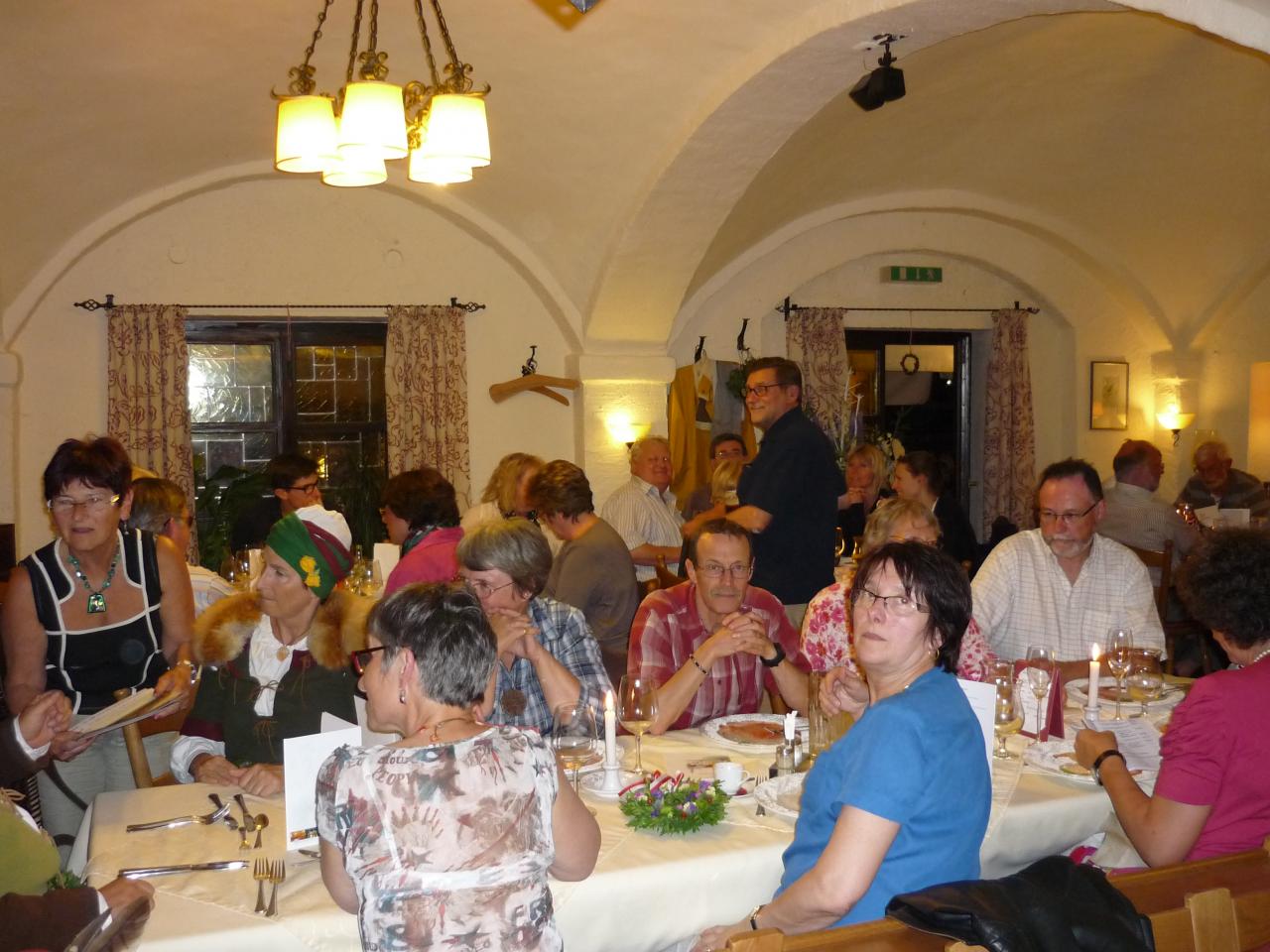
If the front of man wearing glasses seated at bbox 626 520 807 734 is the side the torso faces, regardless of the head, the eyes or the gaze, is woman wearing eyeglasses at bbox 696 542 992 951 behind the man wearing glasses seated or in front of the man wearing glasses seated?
in front

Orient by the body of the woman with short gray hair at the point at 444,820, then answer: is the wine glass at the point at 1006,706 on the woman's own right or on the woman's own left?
on the woman's own right

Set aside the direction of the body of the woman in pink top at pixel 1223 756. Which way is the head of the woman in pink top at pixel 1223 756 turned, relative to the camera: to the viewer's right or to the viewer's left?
to the viewer's left

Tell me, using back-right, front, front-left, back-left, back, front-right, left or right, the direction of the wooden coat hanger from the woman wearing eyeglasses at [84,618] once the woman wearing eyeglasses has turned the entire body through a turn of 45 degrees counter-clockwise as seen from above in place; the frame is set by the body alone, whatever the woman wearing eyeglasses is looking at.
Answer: left

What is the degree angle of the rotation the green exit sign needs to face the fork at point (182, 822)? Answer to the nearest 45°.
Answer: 0° — it already faces it

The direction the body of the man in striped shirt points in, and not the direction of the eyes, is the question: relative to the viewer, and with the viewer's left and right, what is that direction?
facing the viewer and to the right of the viewer

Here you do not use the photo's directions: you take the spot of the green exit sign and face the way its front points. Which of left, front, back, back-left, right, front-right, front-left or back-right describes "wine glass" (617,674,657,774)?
front

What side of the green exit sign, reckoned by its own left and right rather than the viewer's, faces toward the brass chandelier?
front

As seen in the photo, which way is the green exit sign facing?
toward the camera

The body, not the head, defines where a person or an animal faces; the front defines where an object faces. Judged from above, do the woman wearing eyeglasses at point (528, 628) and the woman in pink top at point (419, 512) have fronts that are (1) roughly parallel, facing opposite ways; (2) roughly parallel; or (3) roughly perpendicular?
roughly perpendicular

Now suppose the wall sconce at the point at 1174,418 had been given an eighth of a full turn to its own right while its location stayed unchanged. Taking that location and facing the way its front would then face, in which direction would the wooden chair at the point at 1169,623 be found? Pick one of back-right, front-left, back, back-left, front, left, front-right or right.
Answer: front-left

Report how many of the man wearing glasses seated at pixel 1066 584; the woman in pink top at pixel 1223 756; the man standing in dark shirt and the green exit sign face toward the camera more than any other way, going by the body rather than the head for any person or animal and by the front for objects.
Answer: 2

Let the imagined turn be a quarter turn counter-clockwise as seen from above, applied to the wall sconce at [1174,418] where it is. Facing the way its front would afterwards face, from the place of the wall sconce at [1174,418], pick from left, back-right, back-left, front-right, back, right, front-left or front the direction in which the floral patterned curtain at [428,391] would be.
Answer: back-right

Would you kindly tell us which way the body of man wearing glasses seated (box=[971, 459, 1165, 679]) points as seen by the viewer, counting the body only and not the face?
toward the camera

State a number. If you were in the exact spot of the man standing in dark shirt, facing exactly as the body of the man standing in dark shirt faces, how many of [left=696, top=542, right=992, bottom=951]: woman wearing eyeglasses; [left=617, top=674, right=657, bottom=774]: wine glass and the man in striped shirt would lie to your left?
2

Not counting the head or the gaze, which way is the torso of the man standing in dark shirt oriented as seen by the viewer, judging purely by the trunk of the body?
to the viewer's left

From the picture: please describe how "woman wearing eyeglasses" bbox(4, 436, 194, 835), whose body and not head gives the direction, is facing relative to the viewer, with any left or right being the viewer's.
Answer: facing the viewer

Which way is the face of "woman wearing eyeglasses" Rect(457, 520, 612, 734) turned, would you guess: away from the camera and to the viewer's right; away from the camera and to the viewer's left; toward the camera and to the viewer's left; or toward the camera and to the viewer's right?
toward the camera and to the viewer's left
